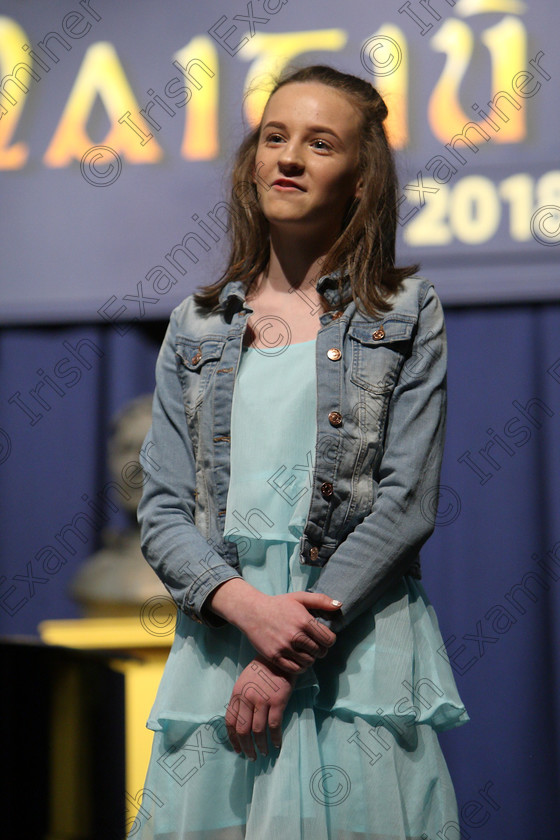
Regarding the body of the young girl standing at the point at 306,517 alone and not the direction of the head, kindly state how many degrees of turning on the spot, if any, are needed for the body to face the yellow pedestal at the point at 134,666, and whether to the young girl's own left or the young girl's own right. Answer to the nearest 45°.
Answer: approximately 135° to the young girl's own right

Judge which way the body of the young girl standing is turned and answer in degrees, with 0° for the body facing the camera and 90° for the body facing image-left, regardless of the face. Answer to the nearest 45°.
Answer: approximately 45°
